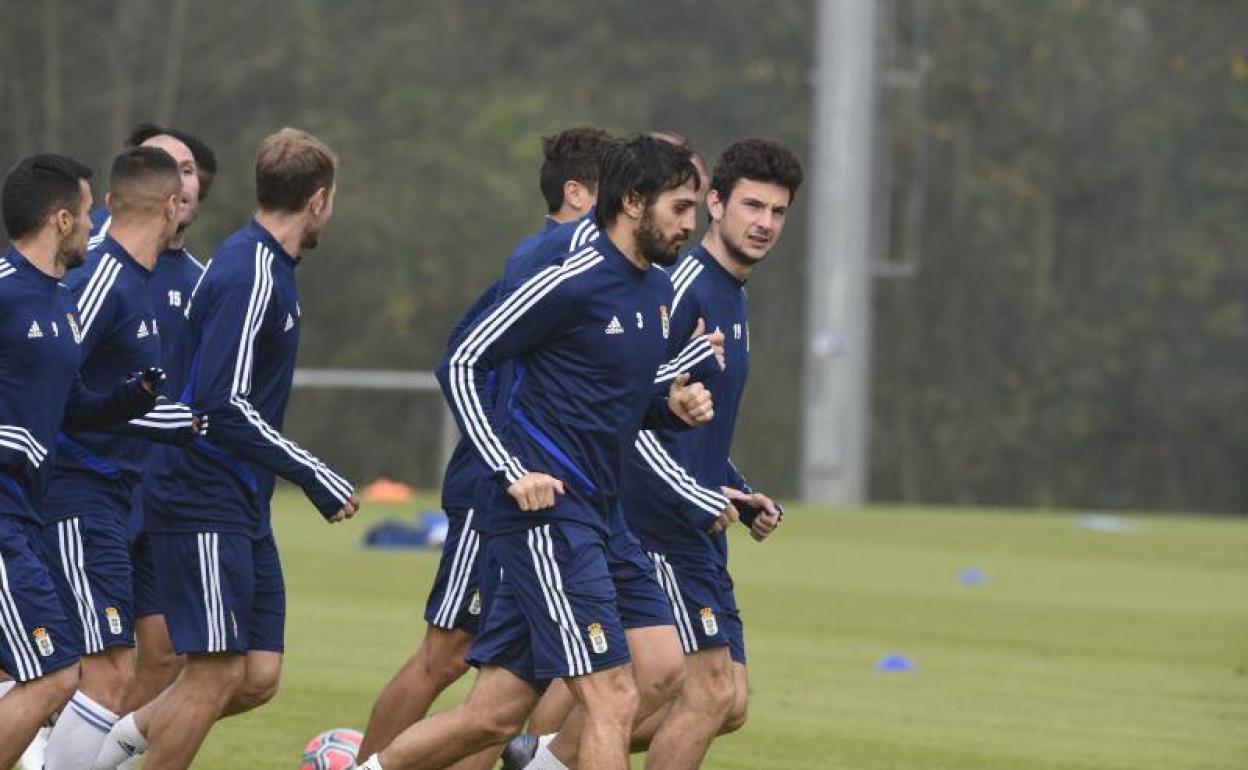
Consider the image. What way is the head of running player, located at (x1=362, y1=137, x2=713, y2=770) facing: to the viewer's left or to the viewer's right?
to the viewer's right

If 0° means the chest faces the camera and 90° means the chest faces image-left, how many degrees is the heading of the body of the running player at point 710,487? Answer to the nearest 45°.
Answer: approximately 315°

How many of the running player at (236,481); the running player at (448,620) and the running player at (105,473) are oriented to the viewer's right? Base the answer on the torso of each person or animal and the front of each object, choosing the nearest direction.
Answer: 3

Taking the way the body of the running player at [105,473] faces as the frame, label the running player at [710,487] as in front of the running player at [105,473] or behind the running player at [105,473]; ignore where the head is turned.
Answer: in front

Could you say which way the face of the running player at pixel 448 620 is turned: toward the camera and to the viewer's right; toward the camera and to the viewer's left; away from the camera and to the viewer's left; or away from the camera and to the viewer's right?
away from the camera and to the viewer's right

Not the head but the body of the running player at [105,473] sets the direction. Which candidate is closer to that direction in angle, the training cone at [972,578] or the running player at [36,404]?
the training cone

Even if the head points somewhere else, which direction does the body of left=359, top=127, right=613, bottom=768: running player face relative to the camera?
to the viewer's right

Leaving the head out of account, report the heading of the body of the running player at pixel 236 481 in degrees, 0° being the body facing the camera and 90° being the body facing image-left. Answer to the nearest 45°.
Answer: approximately 270°
